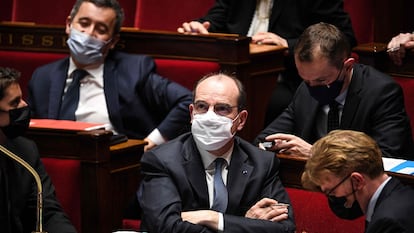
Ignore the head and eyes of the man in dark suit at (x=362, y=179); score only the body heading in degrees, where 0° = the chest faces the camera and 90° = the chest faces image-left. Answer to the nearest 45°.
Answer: approximately 90°

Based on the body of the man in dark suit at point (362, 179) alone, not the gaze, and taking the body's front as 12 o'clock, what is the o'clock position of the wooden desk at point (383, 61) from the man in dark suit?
The wooden desk is roughly at 3 o'clock from the man in dark suit.

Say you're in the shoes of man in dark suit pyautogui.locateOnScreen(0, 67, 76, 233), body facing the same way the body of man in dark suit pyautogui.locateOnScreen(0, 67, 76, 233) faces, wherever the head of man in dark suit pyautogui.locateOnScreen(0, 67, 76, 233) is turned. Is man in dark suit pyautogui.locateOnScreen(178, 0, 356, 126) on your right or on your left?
on your left

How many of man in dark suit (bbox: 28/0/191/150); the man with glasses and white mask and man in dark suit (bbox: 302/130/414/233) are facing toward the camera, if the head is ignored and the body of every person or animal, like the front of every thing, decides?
2

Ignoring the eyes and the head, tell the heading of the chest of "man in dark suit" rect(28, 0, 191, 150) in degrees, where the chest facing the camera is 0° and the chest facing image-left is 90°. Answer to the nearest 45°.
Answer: approximately 0°
